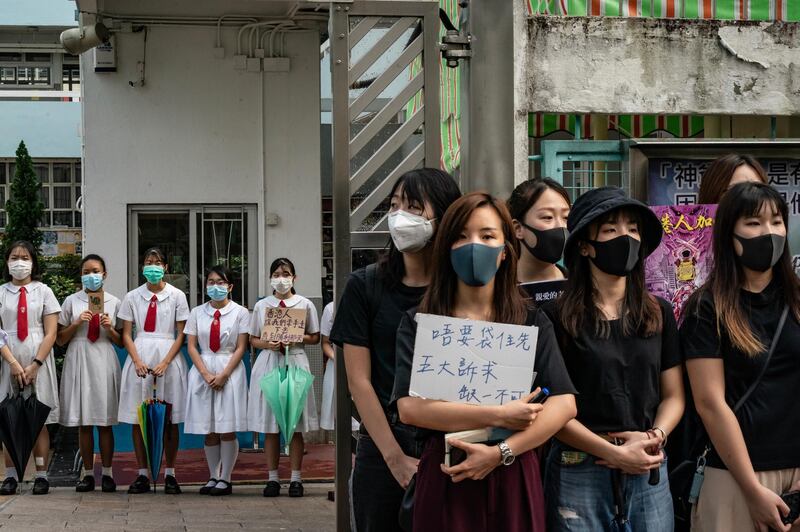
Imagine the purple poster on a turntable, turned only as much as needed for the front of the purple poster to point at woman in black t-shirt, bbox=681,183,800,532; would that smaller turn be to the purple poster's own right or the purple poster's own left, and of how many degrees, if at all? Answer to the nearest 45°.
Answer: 0° — it already faces them

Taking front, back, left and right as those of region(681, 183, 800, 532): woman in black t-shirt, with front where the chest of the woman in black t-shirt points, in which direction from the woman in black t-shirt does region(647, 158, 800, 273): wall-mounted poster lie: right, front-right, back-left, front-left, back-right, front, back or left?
back-left

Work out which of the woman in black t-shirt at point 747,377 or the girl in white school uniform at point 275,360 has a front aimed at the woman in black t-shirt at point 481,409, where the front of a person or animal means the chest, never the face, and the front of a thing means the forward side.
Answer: the girl in white school uniform

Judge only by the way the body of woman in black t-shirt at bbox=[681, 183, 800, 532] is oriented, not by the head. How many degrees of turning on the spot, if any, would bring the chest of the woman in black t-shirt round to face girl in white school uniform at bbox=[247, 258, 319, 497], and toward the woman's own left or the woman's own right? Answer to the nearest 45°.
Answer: approximately 180°

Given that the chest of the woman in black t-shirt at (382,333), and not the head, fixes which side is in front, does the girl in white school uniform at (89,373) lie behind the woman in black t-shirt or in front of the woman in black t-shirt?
behind

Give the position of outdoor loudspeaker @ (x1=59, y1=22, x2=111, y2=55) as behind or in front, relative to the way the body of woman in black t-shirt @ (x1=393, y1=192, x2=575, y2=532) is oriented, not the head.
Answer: behind
